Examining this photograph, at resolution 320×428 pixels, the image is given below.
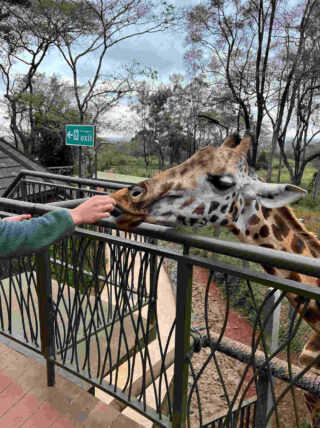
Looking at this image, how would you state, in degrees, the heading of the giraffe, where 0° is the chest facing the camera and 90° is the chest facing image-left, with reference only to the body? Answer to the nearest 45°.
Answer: approximately 90°

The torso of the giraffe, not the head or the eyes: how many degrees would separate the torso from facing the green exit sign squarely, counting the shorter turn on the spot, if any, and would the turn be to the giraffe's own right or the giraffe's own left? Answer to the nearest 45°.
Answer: approximately 45° to the giraffe's own right
